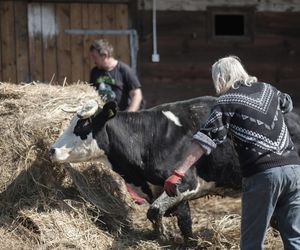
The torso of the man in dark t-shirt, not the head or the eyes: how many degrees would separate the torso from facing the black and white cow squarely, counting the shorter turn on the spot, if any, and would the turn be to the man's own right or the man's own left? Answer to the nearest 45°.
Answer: approximately 45° to the man's own left

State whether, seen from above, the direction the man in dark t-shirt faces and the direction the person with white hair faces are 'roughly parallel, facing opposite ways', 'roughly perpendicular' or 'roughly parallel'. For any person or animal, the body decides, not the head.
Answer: roughly perpendicular

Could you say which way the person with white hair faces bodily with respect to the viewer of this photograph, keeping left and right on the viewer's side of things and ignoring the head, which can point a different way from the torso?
facing away from the viewer and to the left of the viewer

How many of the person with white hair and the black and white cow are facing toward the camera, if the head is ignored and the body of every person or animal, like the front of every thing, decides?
0

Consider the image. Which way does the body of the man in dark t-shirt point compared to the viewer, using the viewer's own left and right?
facing the viewer and to the left of the viewer

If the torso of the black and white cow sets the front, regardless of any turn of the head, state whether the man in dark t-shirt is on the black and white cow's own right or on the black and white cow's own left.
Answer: on the black and white cow's own right

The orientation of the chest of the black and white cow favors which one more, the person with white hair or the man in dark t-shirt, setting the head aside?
the man in dark t-shirt

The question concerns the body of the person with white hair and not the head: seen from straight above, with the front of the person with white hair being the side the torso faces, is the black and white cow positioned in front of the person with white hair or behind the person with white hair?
in front

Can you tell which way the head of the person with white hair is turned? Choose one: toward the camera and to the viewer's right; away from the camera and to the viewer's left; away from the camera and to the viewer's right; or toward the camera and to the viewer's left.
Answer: away from the camera and to the viewer's left

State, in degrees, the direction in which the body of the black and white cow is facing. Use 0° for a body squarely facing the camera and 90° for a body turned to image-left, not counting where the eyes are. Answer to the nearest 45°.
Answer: approximately 90°

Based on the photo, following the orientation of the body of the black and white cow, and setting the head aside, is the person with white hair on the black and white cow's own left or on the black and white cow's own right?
on the black and white cow's own left

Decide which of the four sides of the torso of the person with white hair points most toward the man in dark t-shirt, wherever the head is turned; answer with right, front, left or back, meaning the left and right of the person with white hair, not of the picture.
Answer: front
